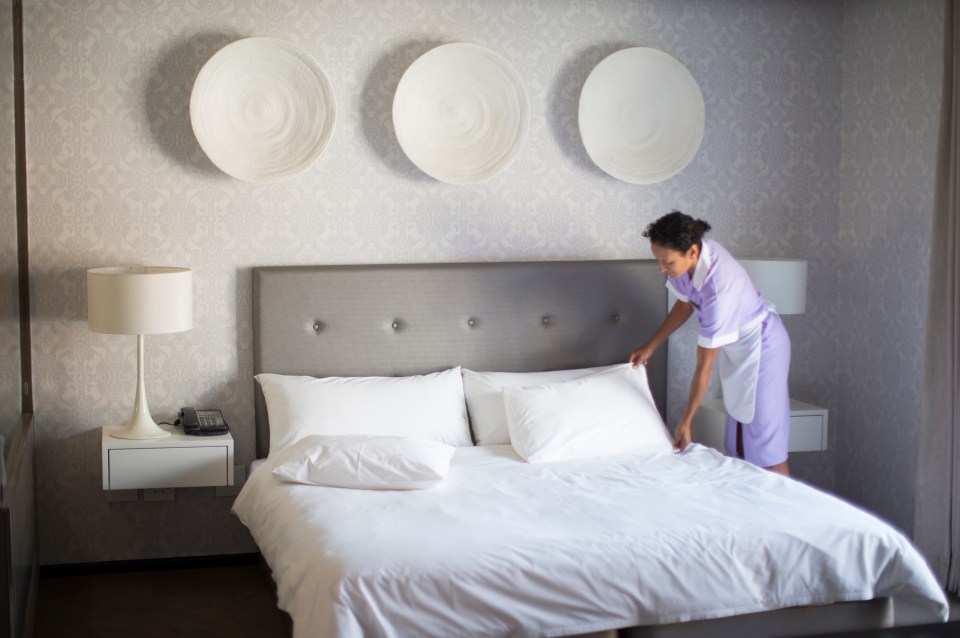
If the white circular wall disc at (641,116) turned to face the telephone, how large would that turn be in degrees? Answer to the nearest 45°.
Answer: approximately 45° to its right

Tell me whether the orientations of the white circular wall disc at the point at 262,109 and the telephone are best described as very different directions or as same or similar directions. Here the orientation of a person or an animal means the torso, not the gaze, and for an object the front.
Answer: same or similar directions

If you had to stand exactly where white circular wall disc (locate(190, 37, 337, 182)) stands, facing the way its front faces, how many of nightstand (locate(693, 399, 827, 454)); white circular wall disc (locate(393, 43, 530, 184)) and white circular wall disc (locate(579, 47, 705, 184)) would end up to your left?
3

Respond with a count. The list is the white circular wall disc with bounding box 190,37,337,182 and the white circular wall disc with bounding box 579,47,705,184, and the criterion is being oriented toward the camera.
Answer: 2

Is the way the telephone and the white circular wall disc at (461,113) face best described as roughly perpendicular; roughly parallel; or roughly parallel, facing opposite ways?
roughly parallel

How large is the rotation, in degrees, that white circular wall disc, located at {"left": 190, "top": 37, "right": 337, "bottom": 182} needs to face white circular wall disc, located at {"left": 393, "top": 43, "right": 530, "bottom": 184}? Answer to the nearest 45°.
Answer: approximately 90° to its left

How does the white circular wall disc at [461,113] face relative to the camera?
toward the camera

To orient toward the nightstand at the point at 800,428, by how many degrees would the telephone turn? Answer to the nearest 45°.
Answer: approximately 90° to its left

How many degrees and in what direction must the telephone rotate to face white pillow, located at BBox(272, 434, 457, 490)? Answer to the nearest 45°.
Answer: approximately 45° to its left

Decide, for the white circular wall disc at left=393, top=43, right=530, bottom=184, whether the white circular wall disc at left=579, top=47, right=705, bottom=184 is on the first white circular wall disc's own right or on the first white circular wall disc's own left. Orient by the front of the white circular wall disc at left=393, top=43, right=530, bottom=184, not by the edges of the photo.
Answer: on the first white circular wall disc's own left

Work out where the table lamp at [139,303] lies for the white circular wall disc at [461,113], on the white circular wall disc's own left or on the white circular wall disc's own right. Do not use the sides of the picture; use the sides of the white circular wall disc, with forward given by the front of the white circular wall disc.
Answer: on the white circular wall disc's own right

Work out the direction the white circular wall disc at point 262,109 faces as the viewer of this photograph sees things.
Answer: facing the viewer

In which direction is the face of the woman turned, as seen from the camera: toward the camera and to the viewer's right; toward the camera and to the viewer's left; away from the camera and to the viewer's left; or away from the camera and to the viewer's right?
toward the camera and to the viewer's left
